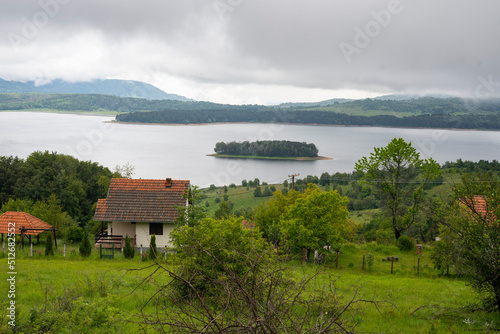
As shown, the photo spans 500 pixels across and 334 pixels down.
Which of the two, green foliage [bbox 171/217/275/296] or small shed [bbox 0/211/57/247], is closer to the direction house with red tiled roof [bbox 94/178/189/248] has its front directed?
the green foliage

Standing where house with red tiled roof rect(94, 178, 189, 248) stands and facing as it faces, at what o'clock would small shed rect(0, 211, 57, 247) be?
The small shed is roughly at 3 o'clock from the house with red tiled roof.

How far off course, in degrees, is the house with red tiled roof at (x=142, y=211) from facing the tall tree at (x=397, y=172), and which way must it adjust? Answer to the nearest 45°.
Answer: approximately 90° to its left

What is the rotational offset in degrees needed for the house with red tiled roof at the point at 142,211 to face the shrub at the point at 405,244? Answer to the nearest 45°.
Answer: approximately 90° to its left

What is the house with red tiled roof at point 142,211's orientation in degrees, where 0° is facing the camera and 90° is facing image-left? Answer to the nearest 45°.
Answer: approximately 0°

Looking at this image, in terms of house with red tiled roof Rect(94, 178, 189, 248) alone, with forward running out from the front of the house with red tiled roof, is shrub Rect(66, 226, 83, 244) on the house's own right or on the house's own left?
on the house's own right

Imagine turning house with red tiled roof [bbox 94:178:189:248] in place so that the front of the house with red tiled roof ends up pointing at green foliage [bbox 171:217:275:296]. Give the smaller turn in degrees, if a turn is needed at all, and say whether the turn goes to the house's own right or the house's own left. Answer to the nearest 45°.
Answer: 0° — it already faces it

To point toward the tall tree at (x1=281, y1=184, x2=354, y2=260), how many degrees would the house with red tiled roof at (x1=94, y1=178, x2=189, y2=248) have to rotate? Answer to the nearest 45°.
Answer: approximately 45° to its left
